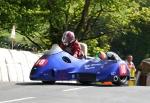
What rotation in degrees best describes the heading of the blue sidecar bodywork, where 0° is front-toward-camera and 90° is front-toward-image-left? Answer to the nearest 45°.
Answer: approximately 90°
